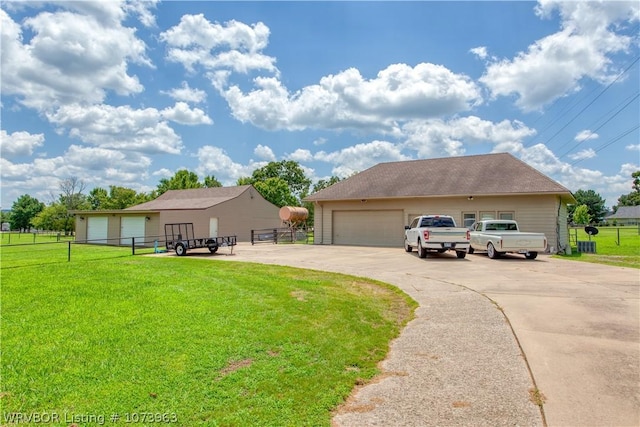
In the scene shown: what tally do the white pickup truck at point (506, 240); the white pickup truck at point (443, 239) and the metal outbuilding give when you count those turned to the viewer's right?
0

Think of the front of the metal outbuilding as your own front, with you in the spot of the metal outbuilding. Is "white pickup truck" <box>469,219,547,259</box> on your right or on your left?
on your left

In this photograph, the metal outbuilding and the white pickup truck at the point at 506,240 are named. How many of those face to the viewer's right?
0

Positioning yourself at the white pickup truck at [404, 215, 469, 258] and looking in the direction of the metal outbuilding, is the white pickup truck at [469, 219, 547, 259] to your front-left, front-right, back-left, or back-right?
back-right

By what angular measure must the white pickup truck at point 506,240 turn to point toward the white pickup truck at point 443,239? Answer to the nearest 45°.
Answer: approximately 90° to its left

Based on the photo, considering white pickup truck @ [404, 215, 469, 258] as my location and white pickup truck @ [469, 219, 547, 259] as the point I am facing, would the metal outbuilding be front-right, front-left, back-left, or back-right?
back-left

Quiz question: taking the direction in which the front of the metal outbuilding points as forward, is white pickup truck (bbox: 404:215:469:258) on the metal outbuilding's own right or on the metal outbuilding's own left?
on the metal outbuilding's own left

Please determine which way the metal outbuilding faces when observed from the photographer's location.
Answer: facing the viewer and to the left of the viewer

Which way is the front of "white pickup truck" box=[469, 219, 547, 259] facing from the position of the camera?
facing away from the viewer and to the left of the viewer

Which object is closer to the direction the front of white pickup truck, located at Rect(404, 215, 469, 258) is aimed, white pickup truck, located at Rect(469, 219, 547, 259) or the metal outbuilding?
the metal outbuilding

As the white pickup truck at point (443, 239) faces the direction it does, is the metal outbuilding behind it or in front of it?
in front
